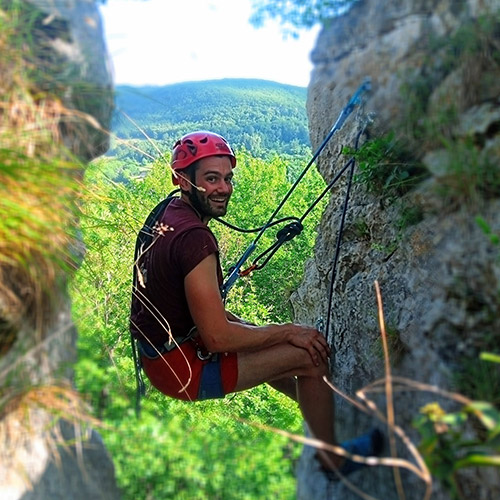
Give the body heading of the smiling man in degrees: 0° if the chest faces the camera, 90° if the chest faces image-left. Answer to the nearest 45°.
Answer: approximately 270°
